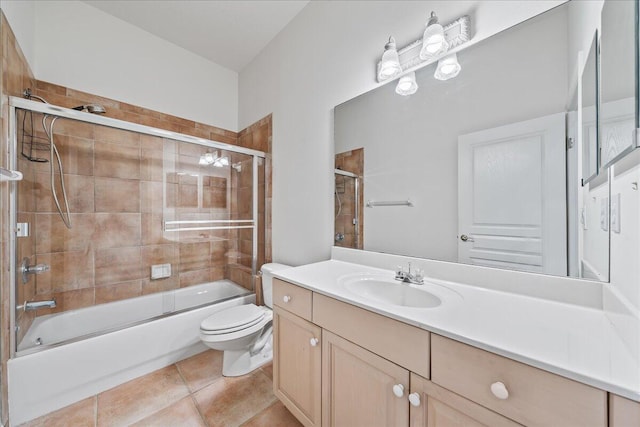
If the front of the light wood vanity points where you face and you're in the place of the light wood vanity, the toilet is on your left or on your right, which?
on your right

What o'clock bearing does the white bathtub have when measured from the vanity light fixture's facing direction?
The white bathtub is roughly at 1 o'clock from the vanity light fixture.

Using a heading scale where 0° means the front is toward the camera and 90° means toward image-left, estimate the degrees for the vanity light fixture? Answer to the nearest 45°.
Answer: approximately 45°

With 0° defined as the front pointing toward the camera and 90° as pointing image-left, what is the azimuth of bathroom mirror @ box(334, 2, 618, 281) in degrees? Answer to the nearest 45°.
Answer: approximately 45°
